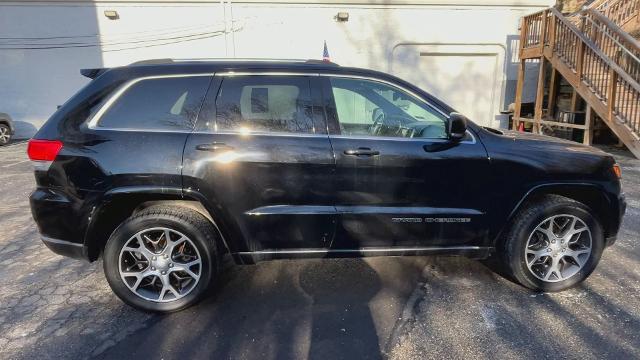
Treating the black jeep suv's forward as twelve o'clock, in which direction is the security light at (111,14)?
The security light is roughly at 8 o'clock from the black jeep suv.

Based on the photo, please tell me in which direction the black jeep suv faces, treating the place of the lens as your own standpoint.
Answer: facing to the right of the viewer

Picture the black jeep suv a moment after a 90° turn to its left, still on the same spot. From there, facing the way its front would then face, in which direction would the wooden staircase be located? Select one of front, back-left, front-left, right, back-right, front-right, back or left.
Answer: front-right

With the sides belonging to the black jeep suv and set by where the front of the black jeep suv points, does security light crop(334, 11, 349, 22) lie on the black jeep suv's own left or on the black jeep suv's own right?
on the black jeep suv's own left
